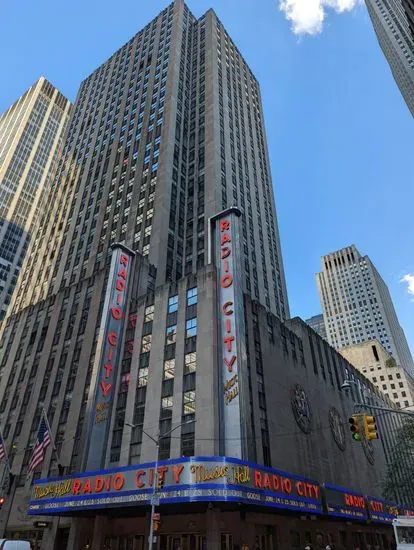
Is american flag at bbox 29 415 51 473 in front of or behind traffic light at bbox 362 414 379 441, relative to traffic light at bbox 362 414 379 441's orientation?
behind

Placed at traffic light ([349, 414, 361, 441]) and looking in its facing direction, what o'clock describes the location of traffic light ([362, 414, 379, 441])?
traffic light ([362, 414, 379, 441]) is roughly at 8 o'clock from traffic light ([349, 414, 361, 441]).
